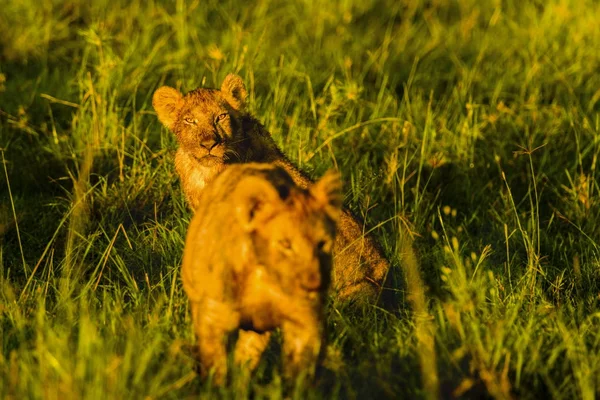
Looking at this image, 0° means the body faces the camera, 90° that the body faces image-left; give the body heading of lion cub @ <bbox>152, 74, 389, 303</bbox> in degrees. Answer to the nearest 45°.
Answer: approximately 45°

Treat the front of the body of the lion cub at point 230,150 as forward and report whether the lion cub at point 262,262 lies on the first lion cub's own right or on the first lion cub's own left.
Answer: on the first lion cub's own left
